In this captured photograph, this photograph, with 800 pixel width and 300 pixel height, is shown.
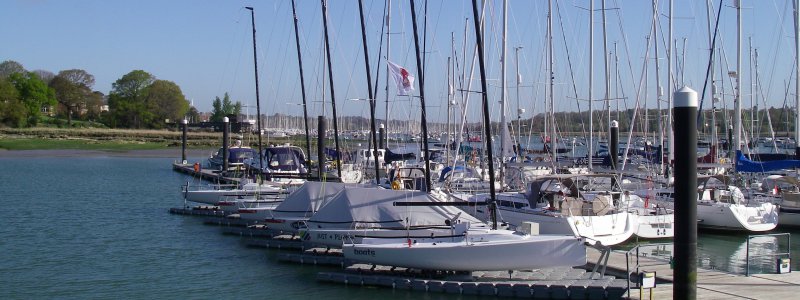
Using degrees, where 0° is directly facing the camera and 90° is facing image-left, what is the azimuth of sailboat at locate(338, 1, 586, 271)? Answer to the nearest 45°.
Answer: approximately 270°

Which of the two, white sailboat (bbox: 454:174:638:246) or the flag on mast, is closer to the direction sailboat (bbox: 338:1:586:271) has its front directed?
the white sailboat

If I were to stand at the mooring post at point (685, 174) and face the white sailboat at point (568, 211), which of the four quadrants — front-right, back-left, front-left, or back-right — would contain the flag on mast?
front-left

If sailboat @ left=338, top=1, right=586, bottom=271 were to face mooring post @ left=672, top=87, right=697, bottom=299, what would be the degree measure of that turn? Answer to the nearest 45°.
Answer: approximately 45° to its right

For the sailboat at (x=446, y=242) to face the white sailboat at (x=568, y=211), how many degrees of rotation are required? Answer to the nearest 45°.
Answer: approximately 45° to its left

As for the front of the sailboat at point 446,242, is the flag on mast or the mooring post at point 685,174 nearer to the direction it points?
the mooring post
